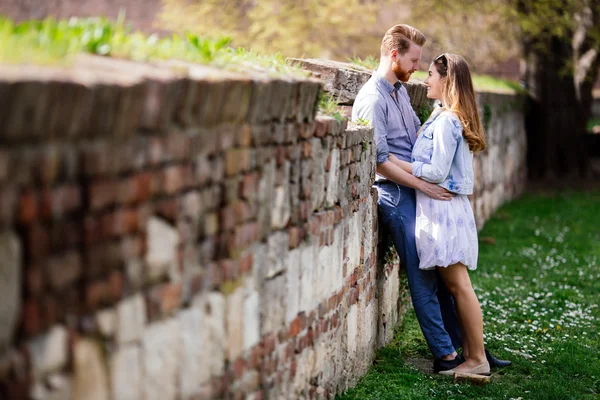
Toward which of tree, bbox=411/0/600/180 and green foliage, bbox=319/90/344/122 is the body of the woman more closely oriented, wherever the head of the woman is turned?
the green foliage

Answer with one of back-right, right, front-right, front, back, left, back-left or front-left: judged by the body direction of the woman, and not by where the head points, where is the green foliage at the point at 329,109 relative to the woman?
front-left

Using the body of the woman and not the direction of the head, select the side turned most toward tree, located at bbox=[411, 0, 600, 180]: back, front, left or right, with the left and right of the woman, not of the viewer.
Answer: right

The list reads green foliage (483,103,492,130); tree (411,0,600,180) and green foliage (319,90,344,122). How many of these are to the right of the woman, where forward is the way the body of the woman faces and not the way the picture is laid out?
2

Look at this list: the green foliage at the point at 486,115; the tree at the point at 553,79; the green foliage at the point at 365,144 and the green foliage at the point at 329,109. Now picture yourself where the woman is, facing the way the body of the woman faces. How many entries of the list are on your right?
2

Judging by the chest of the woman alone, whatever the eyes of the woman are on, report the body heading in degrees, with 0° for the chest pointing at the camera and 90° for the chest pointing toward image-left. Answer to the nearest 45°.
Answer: approximately 90°

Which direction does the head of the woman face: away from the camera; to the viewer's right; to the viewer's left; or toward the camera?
to the viewer's left

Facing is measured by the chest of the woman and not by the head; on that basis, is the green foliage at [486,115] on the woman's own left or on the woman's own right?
on the woman's own right

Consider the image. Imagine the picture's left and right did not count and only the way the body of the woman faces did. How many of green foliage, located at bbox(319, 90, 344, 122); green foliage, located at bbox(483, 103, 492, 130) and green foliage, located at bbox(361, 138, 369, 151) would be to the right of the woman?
1

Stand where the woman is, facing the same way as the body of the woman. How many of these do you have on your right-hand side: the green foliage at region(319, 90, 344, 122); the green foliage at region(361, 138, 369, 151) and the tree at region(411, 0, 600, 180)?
1

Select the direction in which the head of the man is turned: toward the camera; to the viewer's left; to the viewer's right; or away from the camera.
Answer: to the viewer's right
